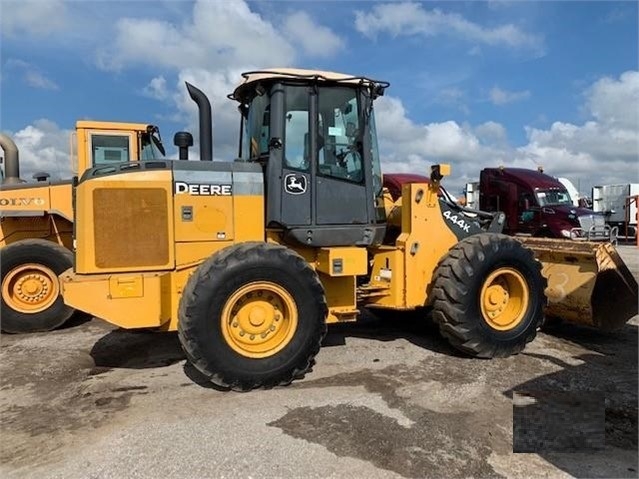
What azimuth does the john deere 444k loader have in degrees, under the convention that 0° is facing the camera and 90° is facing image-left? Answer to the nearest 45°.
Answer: approximately 225°

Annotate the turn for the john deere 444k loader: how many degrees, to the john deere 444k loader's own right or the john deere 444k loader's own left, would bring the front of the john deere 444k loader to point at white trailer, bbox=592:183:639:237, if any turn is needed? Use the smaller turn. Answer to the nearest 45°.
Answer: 0° — it already faces it

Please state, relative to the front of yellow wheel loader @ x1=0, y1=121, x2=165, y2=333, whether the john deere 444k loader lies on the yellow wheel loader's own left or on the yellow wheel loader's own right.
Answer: on the yellow wheel loader's own right

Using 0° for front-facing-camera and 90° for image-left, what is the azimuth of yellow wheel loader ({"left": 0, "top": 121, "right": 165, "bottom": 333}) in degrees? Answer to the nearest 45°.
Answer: approximately 270°
